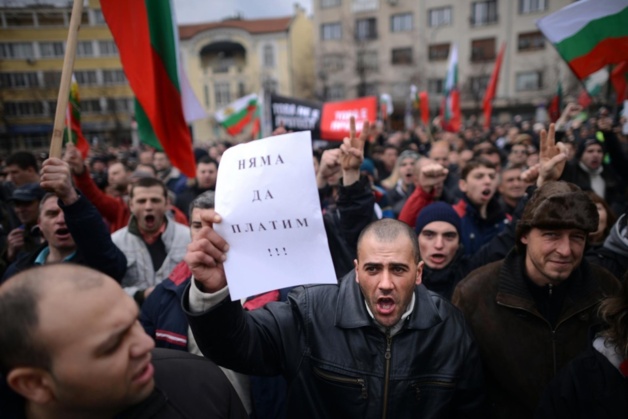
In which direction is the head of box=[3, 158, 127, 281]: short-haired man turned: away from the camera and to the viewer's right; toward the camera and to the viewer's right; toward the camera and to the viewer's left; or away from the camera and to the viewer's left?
toward the camera and to the viewer's right

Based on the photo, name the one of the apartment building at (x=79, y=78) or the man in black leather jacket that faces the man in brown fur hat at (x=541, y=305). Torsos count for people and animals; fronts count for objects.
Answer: the apartment building

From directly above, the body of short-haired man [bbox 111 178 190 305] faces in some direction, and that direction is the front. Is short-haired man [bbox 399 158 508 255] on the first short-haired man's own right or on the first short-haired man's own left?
on the first short-haired man's own left

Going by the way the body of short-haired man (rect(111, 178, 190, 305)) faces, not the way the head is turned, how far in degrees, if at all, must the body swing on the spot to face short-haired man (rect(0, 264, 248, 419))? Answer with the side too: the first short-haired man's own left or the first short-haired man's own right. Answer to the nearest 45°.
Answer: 0° — they already face them

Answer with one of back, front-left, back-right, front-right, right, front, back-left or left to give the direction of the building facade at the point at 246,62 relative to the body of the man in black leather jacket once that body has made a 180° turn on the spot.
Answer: front

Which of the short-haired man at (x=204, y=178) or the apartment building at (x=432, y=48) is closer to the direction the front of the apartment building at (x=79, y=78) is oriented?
the short-haired man

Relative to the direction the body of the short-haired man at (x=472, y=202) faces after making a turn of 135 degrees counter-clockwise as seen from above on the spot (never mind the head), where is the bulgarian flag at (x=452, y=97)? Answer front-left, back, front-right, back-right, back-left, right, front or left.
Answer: front
